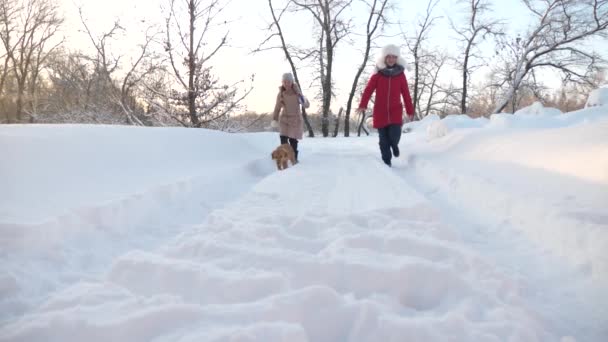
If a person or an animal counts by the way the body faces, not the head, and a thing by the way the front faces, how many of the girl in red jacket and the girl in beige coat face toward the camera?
2

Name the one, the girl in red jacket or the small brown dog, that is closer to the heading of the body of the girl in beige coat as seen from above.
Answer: the small brown dog

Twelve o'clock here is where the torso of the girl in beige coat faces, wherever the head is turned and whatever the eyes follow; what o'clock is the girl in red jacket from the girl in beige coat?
The girl in red jacket is roughly at 10 o'clock from the girl in beige coat.

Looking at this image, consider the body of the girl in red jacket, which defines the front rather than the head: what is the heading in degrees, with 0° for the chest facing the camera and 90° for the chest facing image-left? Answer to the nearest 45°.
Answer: approximately 0°

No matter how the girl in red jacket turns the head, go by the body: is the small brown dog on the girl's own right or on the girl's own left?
on the girl's own right

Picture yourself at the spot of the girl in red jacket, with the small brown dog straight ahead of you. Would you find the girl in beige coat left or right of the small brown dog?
right

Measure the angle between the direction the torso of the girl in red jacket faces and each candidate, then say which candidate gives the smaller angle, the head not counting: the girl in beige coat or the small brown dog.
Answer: the small brown dog

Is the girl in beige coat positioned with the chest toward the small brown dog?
yes
